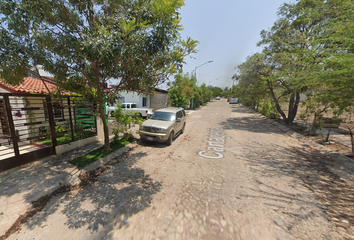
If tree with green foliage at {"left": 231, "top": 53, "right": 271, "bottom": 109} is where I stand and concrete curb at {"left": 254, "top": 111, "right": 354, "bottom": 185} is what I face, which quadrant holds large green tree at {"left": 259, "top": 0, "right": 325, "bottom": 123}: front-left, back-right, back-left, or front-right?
front-left

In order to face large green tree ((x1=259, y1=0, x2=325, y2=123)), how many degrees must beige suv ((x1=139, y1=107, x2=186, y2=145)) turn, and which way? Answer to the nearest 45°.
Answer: approximately 135° to its left

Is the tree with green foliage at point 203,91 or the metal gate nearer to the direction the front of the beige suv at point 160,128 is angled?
the metal gate

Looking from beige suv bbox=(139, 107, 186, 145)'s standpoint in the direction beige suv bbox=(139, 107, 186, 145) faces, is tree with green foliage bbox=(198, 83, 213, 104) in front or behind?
behind

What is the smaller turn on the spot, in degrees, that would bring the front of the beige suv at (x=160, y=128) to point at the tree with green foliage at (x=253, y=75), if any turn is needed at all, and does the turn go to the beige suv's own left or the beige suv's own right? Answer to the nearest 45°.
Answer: approximately 180°

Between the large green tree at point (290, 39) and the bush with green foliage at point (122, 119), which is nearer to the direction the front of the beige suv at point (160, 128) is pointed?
the bush with green foliage

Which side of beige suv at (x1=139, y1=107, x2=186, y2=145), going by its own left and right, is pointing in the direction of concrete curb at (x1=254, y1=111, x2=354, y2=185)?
left

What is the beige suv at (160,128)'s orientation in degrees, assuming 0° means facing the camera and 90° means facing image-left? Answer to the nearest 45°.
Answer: approximately 45°

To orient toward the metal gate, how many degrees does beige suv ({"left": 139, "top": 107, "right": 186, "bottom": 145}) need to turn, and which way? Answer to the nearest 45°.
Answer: approximately 45° to its right
